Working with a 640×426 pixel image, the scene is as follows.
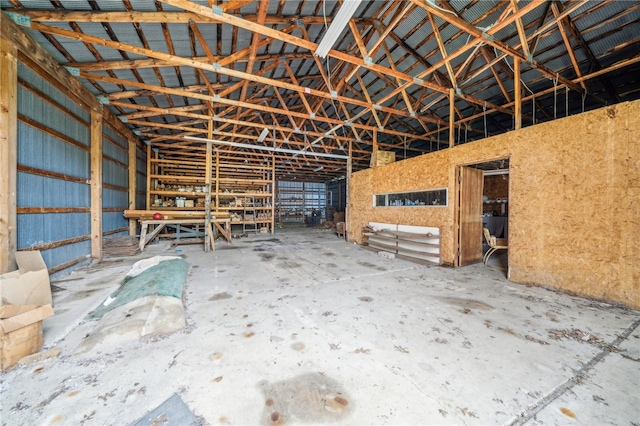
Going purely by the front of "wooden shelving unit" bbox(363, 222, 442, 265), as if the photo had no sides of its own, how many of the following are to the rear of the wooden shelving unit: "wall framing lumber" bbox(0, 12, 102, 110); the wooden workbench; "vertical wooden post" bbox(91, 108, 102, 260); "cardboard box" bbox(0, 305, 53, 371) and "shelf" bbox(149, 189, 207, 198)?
0

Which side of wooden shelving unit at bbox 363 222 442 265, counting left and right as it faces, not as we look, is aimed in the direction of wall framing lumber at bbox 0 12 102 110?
front

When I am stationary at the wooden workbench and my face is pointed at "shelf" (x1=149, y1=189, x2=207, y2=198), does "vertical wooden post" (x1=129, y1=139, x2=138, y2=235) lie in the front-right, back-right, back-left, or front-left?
front-left

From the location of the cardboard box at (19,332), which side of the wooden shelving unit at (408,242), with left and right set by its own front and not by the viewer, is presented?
front

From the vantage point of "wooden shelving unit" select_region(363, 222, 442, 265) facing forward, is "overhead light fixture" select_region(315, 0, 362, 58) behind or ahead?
ahead

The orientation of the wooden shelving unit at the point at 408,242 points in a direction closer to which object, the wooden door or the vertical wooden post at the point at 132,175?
the vertical wooden post

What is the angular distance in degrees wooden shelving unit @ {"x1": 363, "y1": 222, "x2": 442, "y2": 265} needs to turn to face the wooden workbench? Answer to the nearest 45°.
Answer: approximately 45° to its right

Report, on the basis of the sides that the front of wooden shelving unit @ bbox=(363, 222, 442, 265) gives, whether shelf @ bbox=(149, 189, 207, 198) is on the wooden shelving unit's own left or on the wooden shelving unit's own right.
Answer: on the wooden shelving unit's own right

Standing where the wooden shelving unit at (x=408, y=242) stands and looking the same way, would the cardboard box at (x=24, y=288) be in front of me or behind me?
in front

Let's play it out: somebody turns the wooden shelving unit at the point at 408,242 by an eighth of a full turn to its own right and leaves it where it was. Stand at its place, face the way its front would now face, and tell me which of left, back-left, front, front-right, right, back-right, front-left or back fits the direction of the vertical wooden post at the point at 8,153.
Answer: front-left

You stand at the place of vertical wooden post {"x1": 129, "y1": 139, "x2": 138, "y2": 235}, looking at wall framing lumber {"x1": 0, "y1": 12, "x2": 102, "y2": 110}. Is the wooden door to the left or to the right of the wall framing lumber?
left

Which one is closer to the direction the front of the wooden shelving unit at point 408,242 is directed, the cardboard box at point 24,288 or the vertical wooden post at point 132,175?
the cardboard box

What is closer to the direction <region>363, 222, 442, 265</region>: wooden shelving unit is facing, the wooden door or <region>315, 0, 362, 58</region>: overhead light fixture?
the overhead light fixture

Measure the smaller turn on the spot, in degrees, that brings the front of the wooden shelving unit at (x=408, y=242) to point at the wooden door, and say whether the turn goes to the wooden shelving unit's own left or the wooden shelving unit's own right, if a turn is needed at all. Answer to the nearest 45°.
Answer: approximately 135° to the wooden shelving unit's own left

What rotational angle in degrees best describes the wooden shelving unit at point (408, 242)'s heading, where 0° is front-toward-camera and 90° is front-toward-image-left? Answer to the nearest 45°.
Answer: approximately 45°
